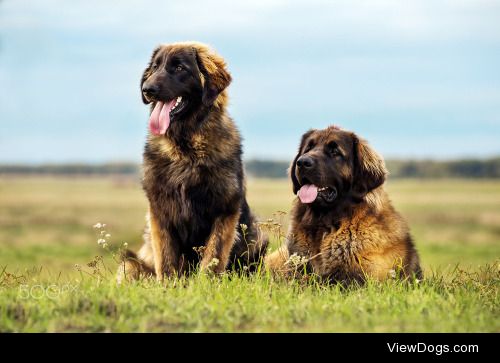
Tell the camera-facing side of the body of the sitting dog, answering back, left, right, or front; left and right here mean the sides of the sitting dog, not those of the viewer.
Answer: front

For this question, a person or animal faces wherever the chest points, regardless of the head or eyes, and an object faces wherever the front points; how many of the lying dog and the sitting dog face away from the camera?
0

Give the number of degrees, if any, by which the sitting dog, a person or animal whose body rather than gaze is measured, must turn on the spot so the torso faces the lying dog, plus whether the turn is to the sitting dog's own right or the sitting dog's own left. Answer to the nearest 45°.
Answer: approximately 90° to the sitting dog's own left

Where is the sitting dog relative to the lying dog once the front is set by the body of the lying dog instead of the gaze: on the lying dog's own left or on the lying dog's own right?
on the lying dog's own right

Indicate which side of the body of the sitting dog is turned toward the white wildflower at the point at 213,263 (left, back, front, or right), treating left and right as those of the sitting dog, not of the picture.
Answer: front

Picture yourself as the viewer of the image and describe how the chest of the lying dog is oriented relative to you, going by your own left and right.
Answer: facing the viewer and to the left of the viewer

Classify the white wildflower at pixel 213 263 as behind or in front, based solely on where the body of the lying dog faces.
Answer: in front

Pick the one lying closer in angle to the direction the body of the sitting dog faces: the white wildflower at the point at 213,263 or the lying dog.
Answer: the white wildflower
